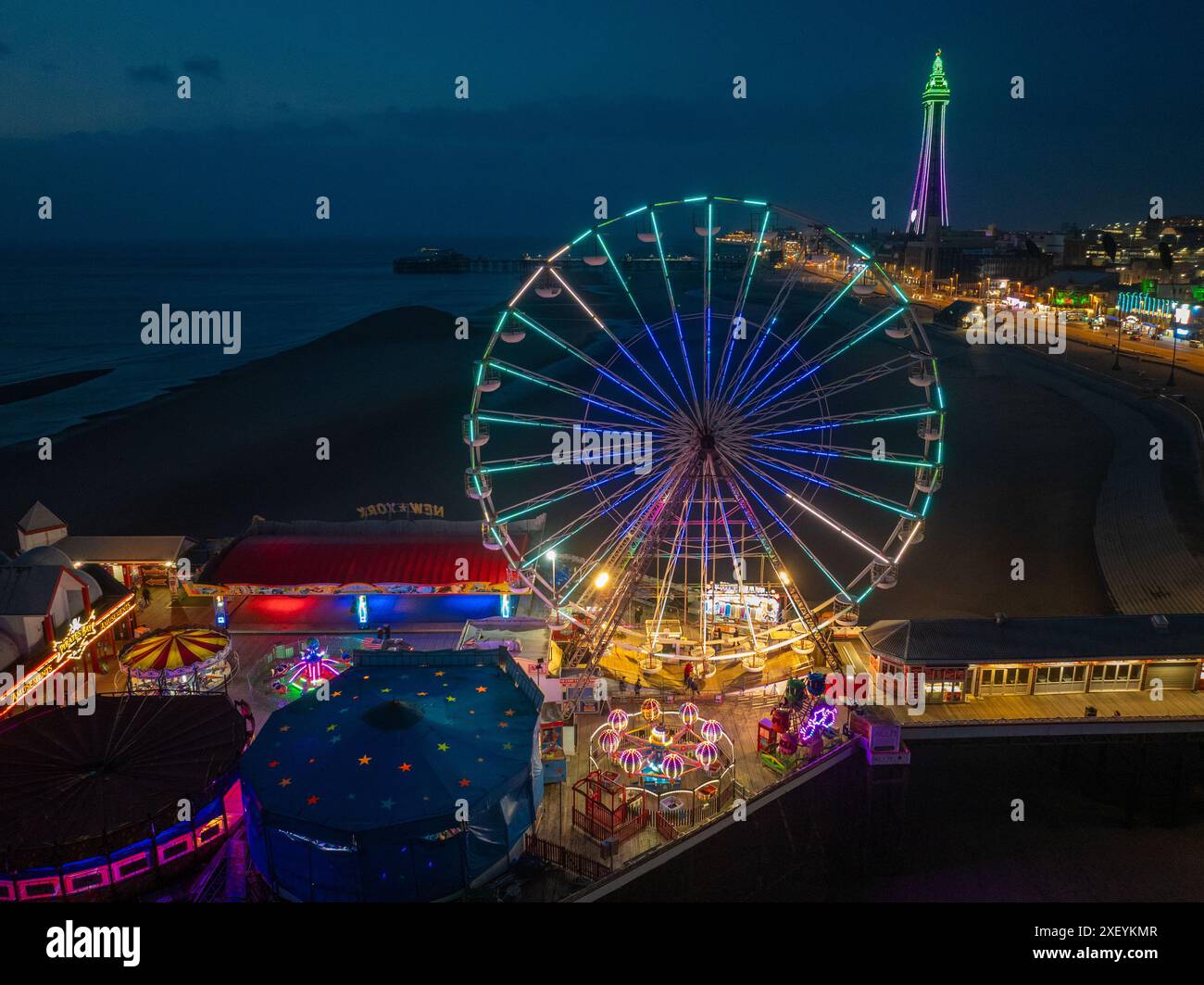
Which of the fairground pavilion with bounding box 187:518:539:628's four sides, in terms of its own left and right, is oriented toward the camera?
front

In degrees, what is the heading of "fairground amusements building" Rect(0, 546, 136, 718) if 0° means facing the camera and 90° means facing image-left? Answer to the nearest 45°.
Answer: approximately 315°

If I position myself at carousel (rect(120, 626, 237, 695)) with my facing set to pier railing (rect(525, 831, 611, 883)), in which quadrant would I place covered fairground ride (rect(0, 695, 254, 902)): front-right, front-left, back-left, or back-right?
front-right

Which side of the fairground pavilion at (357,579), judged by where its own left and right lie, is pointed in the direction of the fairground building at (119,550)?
right

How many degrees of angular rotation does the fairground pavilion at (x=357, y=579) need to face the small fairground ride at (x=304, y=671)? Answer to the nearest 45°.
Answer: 0° — it already faces it

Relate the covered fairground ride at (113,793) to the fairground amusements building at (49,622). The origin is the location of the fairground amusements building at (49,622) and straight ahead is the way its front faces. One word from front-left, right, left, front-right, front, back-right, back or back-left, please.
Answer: front-right

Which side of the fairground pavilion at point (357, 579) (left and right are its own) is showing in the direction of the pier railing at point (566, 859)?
front

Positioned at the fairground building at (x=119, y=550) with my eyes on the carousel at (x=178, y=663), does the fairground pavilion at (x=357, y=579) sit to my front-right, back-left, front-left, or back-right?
front-left

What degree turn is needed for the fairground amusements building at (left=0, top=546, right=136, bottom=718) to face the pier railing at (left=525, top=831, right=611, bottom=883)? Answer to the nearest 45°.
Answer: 0° — it already faces it

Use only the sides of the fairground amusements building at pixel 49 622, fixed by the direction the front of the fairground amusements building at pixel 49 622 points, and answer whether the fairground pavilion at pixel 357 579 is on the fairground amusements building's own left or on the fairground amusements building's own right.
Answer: on the fairground amusements building's own left

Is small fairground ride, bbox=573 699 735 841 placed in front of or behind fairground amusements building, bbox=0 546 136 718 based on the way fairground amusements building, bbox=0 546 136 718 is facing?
in front

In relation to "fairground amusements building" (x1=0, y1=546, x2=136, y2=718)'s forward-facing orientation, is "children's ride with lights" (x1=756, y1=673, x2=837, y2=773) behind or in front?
in front

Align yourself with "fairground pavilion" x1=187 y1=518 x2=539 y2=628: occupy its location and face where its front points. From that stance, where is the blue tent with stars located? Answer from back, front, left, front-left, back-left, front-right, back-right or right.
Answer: front

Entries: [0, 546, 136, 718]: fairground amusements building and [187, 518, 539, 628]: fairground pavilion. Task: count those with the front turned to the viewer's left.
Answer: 0
